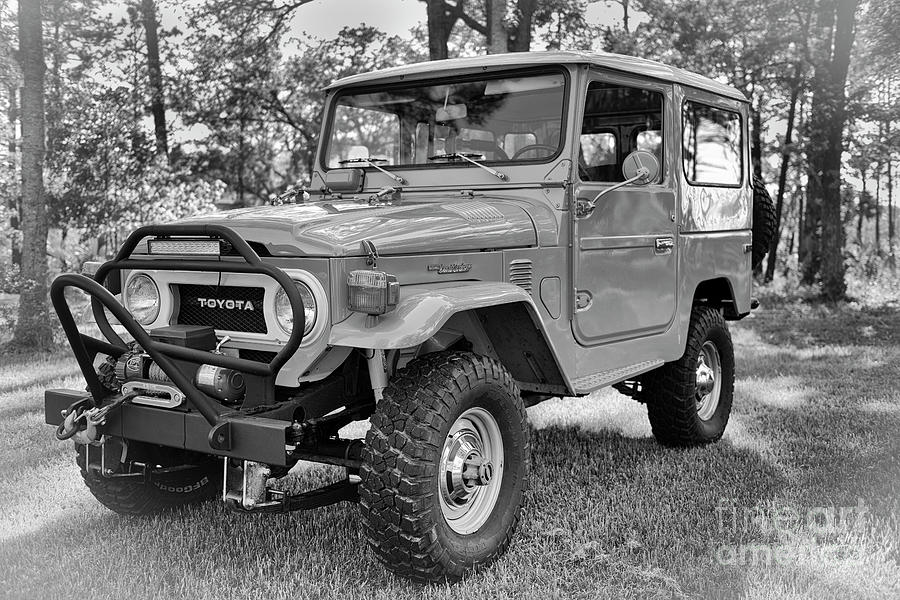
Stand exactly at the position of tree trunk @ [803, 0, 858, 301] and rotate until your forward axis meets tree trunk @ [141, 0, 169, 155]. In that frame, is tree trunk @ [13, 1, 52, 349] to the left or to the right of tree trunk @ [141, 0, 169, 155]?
left

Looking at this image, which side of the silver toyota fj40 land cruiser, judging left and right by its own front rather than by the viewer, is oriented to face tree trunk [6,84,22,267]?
right

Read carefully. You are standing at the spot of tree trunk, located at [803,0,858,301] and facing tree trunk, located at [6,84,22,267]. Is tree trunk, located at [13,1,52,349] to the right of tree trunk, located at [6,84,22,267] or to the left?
left

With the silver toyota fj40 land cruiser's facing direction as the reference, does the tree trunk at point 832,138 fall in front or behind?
behind

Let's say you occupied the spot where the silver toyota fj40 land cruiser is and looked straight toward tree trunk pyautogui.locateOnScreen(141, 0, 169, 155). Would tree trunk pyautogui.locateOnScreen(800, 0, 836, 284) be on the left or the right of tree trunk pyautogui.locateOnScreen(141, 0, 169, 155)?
right

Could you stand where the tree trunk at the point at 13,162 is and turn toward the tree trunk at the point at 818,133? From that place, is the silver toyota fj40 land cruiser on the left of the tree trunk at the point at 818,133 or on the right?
right

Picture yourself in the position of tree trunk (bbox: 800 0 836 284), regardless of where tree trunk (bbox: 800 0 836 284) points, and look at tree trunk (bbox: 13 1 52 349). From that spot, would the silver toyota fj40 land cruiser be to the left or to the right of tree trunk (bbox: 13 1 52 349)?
left

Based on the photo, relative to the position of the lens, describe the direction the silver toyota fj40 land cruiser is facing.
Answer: facing the viewer and to the left of the viewer

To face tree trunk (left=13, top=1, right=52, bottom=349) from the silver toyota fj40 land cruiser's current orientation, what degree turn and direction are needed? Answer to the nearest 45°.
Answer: approximately 90° to its right

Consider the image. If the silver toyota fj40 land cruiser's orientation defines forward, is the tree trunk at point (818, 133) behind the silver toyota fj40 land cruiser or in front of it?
behind

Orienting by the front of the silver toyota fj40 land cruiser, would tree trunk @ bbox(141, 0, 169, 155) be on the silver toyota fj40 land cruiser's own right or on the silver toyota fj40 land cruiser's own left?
on the silver toyota fj40 land cruiser's own right
